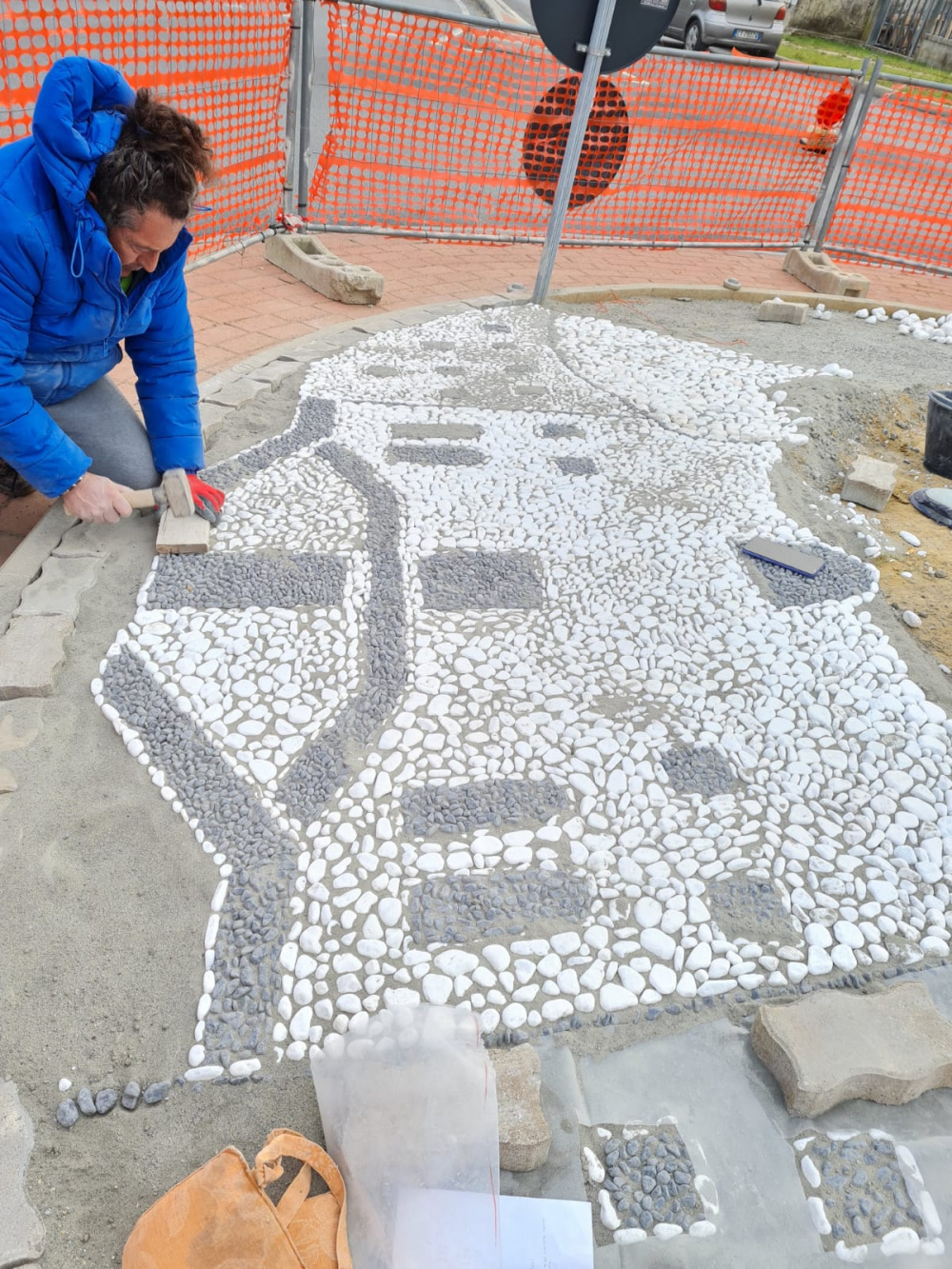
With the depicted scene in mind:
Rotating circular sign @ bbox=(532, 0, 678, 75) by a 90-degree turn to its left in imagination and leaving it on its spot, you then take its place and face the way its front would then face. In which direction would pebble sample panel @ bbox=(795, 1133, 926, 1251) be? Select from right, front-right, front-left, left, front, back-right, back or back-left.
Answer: left

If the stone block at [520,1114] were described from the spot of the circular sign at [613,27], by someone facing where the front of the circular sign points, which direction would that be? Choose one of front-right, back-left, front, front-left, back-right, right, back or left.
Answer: back

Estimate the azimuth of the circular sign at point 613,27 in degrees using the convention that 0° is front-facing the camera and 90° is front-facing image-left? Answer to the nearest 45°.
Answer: approximately 180°

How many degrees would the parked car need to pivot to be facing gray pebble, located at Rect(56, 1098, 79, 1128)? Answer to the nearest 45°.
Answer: approximately 135° to its left

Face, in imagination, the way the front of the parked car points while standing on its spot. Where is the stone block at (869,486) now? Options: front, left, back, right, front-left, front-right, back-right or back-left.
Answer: back-left

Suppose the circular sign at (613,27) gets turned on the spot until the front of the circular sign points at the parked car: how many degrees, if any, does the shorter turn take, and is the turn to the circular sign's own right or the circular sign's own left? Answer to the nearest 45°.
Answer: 0° — it already faces it

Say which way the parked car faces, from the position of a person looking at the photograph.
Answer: facing away from the viewer and to the left of the viewer

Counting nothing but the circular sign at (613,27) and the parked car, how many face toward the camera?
0

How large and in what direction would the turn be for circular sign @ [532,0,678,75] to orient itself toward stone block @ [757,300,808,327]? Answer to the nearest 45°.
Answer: approximately 90° to its right

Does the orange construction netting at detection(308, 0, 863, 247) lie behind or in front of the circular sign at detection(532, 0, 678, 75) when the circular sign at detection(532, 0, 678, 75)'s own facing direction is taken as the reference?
in front

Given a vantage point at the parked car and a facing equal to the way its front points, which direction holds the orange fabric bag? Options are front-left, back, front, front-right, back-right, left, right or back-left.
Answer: back-left

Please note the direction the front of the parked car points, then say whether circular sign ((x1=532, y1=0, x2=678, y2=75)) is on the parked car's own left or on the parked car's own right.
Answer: on the parked car's own left

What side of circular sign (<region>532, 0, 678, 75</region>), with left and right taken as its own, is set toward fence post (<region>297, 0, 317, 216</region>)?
left
